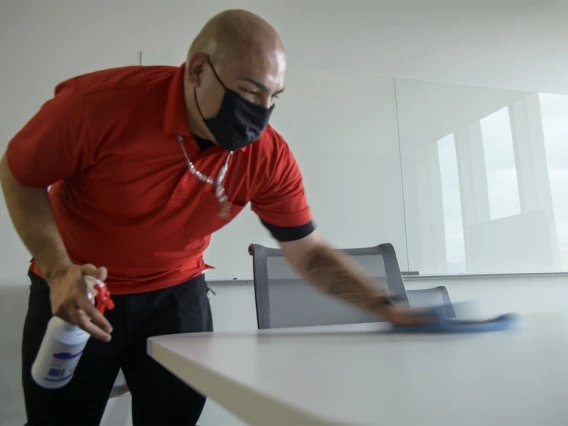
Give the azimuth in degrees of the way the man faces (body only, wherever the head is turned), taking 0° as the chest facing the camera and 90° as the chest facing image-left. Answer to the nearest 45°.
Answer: approximately 315°

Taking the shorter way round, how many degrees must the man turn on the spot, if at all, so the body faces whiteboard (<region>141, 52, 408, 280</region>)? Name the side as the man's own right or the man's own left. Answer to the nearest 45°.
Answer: approximately 90° to the man's own left

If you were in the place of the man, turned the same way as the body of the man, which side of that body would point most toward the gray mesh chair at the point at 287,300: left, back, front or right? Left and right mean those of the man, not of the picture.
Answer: left

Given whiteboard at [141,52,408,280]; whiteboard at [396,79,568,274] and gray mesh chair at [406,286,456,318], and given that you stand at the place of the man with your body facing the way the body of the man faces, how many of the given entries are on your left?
3
